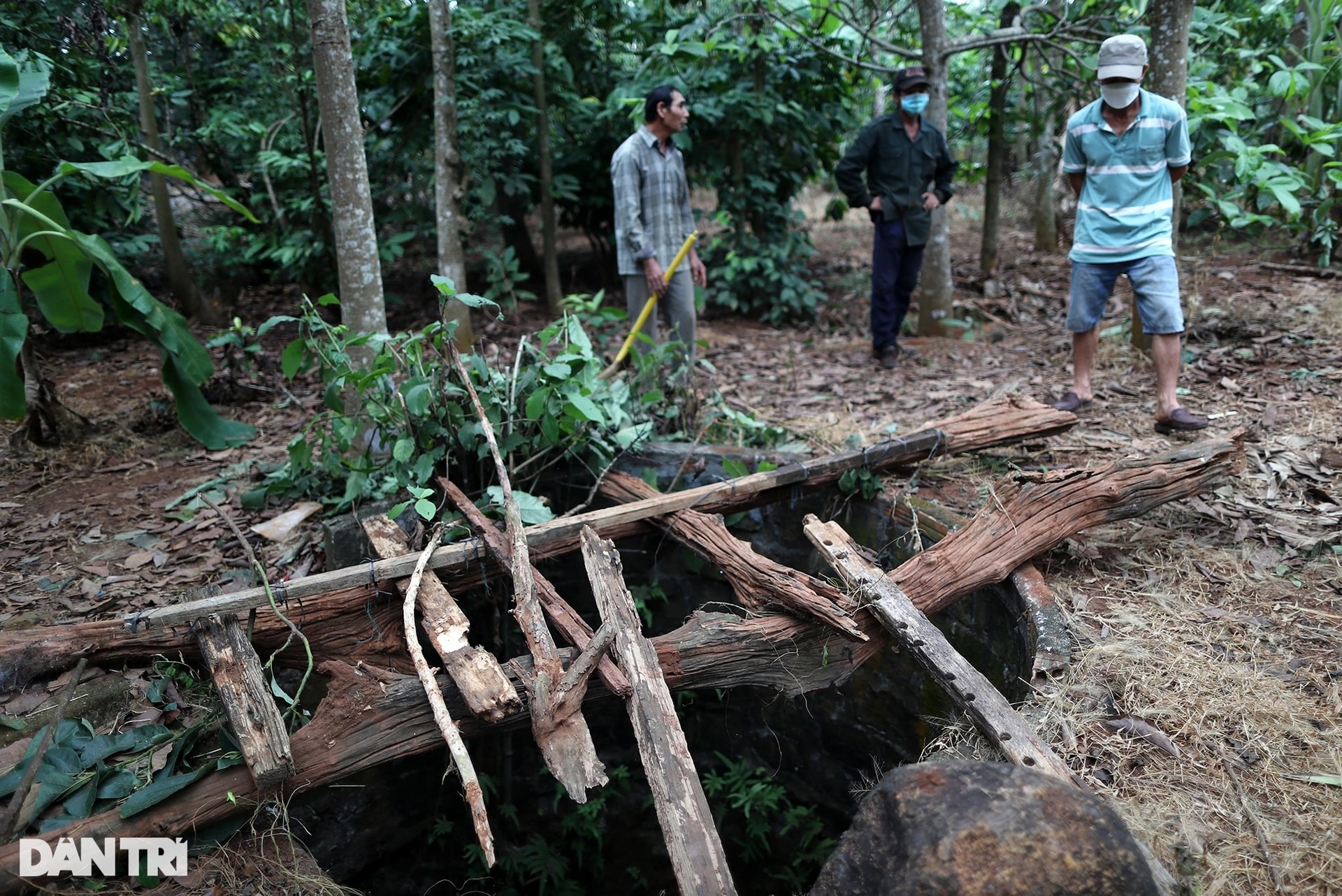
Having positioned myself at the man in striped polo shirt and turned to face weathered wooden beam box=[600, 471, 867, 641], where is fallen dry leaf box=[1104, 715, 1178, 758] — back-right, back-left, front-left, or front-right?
front-left

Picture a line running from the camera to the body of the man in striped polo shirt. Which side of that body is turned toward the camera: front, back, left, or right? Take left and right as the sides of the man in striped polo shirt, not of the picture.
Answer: front

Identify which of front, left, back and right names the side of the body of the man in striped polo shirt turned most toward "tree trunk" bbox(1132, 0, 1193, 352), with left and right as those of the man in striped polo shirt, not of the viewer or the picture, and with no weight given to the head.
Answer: back

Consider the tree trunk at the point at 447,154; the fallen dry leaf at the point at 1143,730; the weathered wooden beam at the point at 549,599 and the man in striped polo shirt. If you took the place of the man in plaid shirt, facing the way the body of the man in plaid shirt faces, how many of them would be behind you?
1

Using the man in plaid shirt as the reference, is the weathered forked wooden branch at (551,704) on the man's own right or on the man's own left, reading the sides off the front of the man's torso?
on the man's own right

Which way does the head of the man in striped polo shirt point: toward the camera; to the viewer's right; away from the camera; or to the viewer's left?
toward the camera

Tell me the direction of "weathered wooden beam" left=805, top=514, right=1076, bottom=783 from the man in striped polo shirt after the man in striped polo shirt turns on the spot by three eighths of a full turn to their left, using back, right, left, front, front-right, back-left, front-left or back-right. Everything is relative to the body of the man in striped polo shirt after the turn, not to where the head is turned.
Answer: back-right

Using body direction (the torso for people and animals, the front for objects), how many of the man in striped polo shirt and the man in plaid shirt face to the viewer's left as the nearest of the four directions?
0

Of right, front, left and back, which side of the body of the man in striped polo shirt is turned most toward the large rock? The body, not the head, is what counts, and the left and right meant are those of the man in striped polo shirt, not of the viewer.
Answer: front

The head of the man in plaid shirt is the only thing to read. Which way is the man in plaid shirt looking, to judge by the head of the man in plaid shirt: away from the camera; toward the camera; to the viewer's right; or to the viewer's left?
to the viewer's right

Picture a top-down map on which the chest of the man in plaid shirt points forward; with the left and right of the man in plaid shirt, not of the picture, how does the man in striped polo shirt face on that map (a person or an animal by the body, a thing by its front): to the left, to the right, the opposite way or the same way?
to the right

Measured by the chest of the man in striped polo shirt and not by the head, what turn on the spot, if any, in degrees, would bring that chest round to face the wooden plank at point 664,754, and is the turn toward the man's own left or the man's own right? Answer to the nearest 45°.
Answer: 0° — they already face it

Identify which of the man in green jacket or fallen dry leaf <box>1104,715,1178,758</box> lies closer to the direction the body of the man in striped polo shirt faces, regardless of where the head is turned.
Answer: the fallen dry leaf

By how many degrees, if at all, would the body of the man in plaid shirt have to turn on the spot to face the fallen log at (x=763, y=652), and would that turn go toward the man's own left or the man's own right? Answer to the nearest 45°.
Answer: approximately 45° to the man's own right

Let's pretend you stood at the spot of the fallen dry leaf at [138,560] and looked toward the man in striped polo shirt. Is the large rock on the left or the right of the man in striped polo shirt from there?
right

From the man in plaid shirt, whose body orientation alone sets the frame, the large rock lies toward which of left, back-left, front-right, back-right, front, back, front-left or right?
front-right

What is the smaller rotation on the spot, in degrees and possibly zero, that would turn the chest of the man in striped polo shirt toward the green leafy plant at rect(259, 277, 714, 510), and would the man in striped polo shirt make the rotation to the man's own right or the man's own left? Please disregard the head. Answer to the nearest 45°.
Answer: approximately 45° to the man's own right

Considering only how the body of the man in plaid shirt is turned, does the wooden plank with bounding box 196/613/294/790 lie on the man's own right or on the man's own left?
on the man's own right
